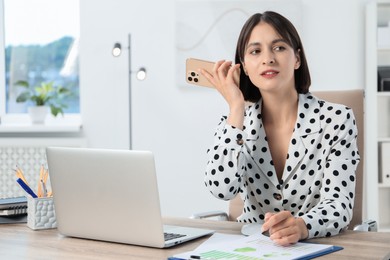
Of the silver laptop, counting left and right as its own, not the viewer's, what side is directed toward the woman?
front

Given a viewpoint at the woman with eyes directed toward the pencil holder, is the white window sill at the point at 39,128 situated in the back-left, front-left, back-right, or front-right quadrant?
front-right

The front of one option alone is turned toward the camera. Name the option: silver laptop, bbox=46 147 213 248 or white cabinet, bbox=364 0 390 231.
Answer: the white cabinet

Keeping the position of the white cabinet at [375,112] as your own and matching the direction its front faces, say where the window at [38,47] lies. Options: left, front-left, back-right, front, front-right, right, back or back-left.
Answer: right

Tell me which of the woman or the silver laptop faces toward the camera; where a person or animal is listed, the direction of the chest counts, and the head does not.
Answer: the woman

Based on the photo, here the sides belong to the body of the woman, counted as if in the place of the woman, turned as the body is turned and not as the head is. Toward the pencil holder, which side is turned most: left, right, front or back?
right

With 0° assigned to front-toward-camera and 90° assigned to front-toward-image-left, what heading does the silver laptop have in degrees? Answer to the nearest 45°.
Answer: approximately 225°

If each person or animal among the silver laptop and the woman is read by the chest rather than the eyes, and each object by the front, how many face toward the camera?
1

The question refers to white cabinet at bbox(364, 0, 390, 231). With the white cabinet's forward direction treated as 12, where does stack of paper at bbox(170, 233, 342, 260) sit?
The stack of paper is roughly at 12 o'clock from the white cabinet.

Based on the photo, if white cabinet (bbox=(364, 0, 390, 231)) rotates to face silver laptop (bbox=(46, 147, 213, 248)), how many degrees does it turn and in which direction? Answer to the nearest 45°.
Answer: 0° — it already faces it

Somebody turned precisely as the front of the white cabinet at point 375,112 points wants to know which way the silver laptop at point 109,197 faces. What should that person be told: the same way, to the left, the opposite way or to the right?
the opposite way

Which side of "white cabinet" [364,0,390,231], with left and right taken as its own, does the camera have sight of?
front

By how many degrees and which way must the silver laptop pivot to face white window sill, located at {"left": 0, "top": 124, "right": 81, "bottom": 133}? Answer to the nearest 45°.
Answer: approximately 45° to its left

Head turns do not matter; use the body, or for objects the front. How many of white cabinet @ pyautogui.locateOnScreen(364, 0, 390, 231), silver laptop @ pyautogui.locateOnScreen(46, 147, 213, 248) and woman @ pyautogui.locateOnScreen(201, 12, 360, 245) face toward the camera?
2

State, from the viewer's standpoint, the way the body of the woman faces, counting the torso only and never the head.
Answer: toward the camera
